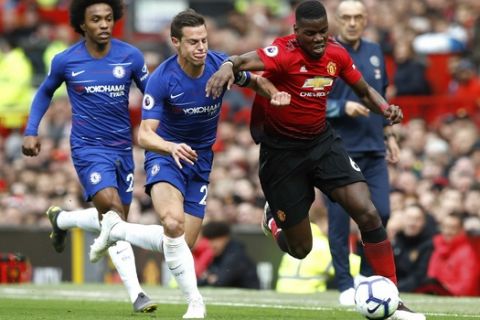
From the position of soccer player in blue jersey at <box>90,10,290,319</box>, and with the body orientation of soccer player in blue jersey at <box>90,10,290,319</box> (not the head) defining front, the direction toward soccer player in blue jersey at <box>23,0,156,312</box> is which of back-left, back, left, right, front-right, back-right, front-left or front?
back

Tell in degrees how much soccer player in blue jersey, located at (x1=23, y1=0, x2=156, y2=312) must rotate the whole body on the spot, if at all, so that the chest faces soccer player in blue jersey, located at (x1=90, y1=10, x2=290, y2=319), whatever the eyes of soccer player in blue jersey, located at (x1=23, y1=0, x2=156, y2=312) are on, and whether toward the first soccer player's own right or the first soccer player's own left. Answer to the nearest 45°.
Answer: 0° — they already face them

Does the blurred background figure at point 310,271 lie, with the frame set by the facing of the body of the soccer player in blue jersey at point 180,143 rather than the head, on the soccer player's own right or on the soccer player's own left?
on the soccer player's own left

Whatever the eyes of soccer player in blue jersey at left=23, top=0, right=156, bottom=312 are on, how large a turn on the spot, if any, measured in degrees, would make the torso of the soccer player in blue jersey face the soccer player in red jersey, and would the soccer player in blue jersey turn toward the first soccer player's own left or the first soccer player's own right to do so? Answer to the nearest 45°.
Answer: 0° — they already face them

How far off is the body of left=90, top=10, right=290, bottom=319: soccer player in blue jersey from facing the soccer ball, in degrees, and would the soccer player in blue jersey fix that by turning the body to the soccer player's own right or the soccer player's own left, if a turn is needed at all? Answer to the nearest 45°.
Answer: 0° — they already face it

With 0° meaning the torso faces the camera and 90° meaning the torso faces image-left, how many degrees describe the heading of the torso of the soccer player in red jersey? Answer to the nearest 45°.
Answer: approximately 315°
